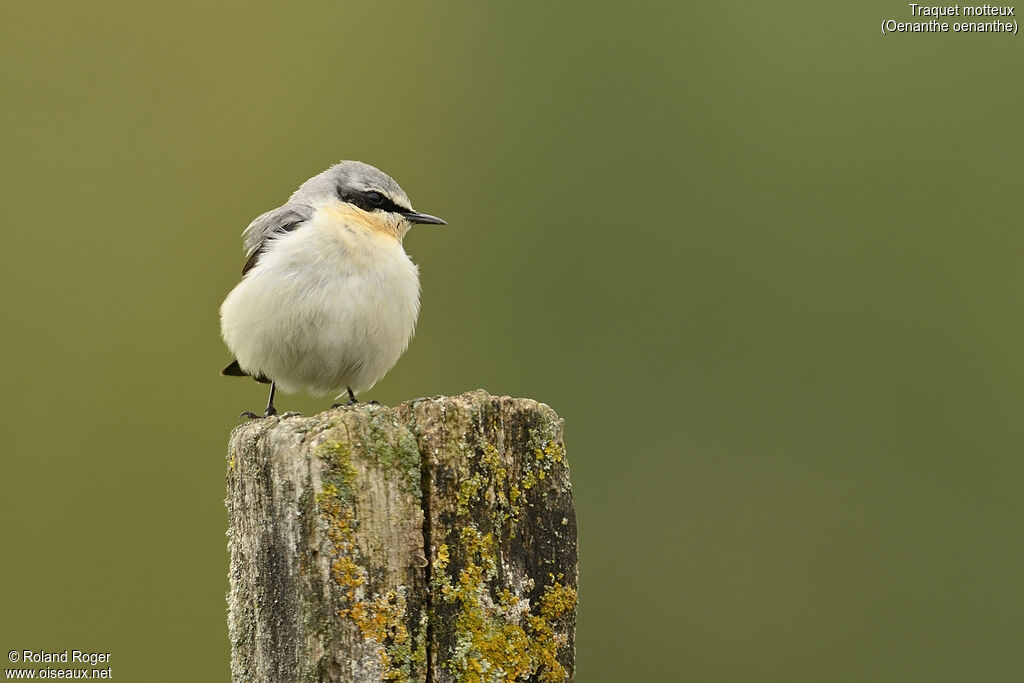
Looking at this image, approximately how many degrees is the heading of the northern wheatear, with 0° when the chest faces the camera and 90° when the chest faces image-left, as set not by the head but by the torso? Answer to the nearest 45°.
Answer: approximately 315°
